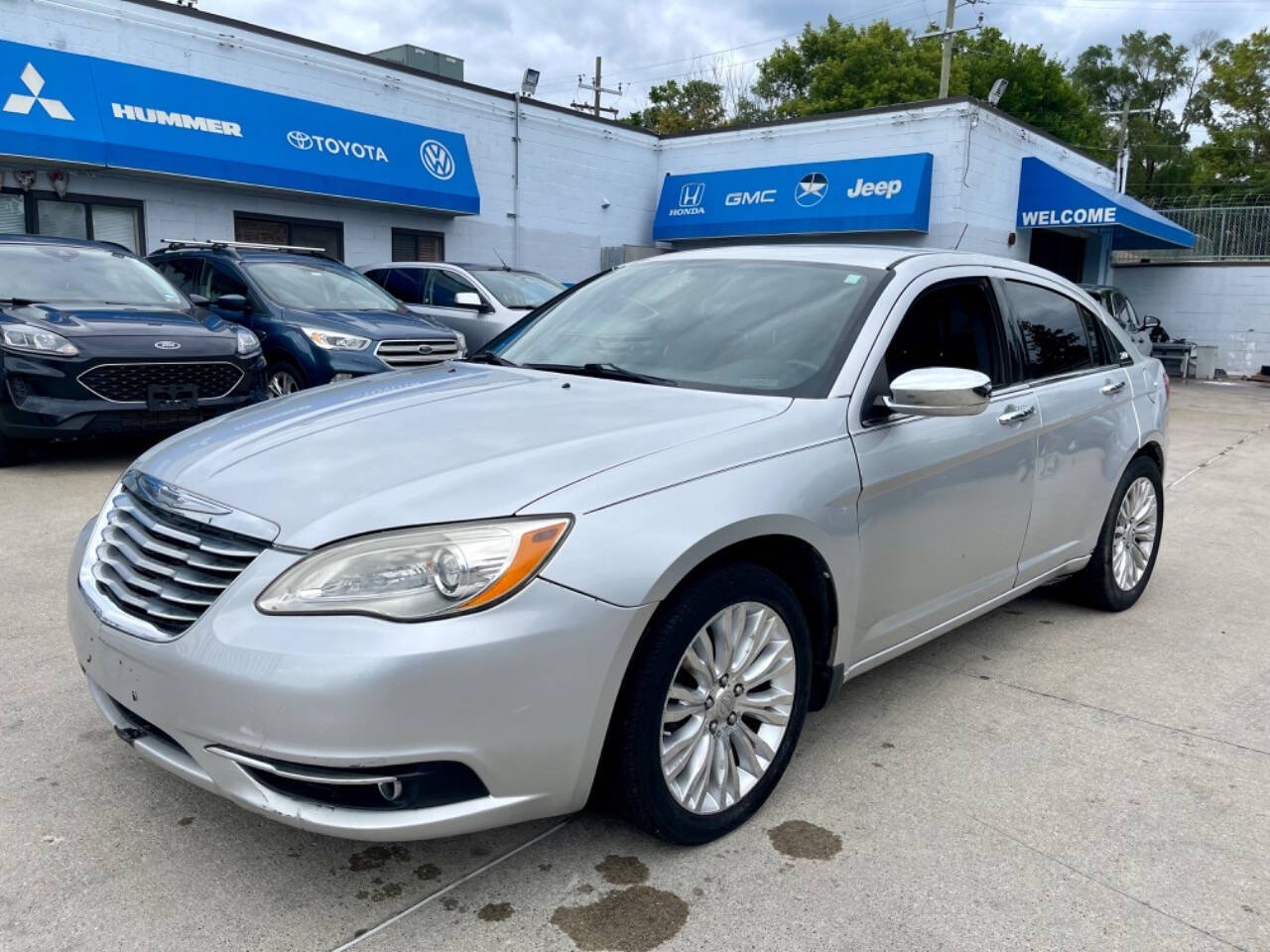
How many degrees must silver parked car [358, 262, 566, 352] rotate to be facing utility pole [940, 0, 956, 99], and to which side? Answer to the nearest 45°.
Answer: approximately 90° to its left

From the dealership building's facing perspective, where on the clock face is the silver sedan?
The silver sedan is roughly at 1 o'clock from the dealership building.

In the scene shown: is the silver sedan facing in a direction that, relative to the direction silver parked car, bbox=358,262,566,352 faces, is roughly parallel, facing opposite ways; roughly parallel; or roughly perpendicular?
roughly perpendicular

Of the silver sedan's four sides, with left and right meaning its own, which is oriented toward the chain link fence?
back

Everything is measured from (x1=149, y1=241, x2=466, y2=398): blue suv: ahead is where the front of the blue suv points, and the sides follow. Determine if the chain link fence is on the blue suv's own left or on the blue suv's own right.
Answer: on the blue suv's own left

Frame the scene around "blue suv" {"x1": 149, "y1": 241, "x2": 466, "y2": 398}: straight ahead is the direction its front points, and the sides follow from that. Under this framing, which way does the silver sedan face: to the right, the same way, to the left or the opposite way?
to the right

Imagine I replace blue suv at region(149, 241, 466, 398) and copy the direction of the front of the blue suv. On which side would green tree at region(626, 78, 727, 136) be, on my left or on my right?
on my left

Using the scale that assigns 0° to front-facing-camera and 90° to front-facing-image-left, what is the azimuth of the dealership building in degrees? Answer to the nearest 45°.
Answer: approximately 315°

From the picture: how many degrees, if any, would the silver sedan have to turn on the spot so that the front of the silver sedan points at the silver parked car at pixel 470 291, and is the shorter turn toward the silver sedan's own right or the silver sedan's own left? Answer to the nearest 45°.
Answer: approximately 135° to the silver sedan's own right

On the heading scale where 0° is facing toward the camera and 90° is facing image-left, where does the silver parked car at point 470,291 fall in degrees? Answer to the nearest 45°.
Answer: approximately 315°

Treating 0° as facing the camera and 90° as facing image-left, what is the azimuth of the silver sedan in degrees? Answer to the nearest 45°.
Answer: approximately 45°

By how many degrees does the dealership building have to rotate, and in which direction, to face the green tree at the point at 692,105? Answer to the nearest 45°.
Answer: approximately 135° to its left
